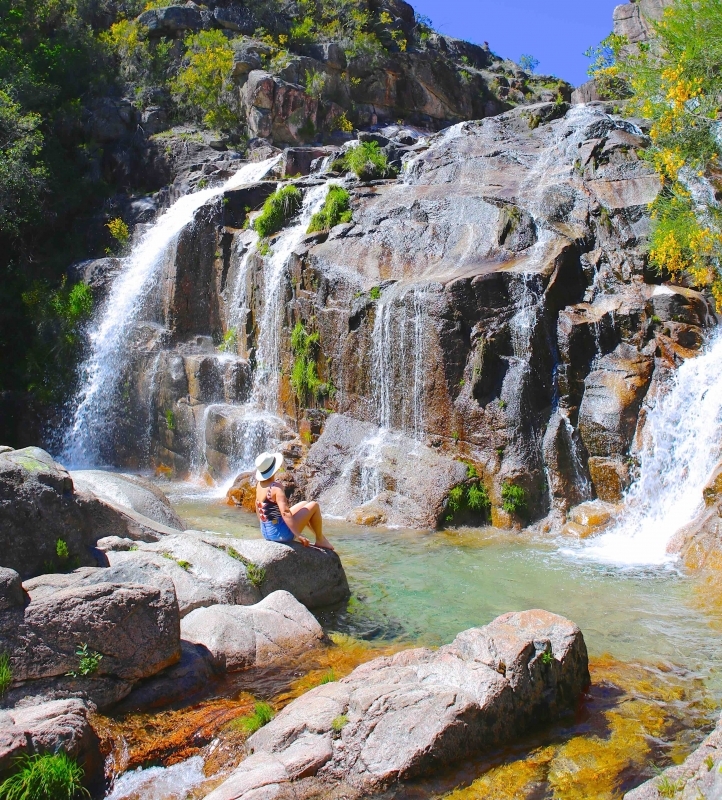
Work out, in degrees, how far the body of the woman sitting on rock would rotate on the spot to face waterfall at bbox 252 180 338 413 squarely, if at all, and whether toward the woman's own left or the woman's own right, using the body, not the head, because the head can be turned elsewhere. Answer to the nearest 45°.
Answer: approximately 45° to the woman's own left

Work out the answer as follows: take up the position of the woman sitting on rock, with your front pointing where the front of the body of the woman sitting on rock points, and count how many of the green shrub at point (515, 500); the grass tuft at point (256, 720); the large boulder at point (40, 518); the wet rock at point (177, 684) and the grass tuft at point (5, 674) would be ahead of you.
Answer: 1

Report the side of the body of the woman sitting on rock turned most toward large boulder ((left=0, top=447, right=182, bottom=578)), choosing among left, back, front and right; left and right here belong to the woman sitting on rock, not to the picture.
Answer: back

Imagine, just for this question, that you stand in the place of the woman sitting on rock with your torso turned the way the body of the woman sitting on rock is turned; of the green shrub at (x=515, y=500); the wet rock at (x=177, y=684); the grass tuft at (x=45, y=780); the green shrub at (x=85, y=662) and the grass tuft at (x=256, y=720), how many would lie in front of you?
1

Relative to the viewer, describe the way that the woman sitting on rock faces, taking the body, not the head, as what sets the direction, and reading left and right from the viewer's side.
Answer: facing away from the viewer and to the right of the viewer

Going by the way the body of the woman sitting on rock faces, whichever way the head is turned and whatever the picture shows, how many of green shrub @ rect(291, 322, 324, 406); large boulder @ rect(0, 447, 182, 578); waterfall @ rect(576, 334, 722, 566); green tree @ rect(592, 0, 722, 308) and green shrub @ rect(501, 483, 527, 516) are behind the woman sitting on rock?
1

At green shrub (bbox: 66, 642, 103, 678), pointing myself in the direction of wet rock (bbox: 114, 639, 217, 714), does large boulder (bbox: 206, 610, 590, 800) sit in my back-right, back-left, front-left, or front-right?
front-right

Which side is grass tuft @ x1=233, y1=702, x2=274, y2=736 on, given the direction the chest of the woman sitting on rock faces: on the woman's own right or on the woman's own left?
on the woman's own right

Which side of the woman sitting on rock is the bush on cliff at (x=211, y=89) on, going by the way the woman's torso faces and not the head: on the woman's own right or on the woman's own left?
on the woman's own left

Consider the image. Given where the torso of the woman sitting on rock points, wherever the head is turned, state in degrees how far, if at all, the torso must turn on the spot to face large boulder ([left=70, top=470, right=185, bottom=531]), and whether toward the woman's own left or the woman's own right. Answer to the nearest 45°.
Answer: approximately 90° to the woman's own left

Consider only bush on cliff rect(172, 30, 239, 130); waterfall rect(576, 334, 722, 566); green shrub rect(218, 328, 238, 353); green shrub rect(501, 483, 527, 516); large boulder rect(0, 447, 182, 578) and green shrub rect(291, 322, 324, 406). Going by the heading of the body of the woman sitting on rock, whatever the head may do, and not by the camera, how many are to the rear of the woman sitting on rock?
1

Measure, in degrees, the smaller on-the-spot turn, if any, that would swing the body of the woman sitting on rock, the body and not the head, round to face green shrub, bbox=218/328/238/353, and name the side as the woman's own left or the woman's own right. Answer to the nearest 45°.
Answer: approximately 45° to the woman's own left
